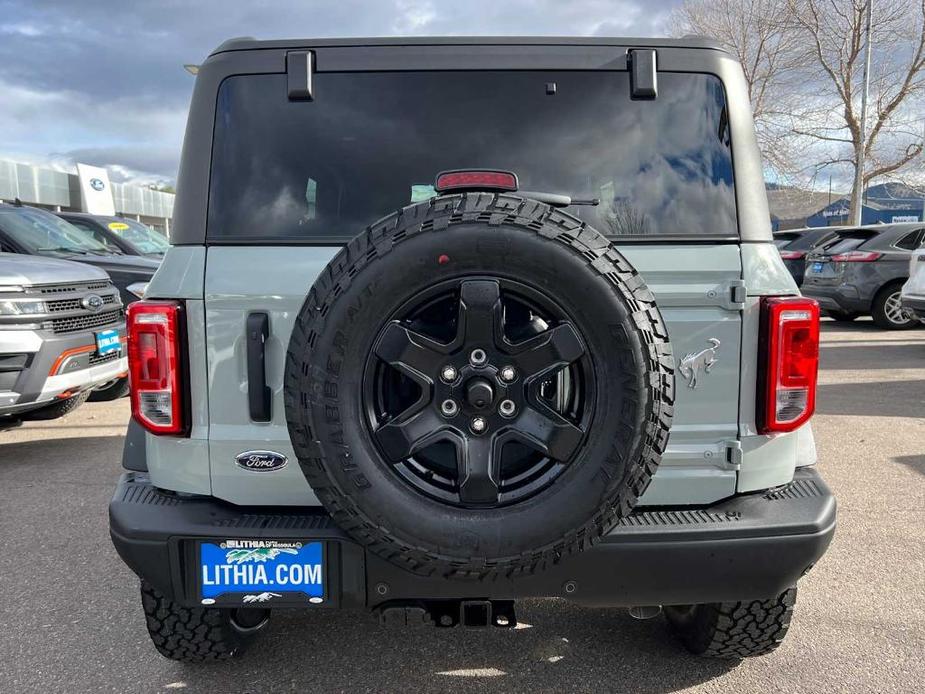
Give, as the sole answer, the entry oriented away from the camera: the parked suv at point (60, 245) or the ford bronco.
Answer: the ford bronco

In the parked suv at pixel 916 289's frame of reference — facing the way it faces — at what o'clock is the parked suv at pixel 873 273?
the parked suv at pixel 873 273 is roughly at 10 o'clock from the parked suv at pixel 916 289.

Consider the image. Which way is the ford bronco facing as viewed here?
away from the camera

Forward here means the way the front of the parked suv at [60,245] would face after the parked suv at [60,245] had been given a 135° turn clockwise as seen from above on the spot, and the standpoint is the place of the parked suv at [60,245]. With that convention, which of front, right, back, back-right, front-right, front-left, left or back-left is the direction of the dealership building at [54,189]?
right

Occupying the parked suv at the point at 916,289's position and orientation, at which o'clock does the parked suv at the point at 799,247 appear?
the parked suv at the point at 799,247 is roughly at 10 o'clock from the parked suv at the point at 916,289.

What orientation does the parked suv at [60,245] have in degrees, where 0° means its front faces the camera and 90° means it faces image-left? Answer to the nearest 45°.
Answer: approximately 315°

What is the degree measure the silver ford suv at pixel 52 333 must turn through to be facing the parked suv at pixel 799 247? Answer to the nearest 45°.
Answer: approximately 45° to its left

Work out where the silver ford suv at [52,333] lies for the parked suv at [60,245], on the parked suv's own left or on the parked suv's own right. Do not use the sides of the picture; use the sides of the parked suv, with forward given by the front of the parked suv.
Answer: on the parked suv's own right

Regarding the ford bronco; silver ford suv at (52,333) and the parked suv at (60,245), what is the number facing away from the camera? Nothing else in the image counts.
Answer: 1

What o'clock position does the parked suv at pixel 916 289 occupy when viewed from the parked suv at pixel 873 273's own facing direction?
the parked suv at pixel 916 289 is roughly at 4 o'clock from the parked suv at pixel 873 273.

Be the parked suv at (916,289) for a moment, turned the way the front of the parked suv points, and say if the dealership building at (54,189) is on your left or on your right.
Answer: on your left

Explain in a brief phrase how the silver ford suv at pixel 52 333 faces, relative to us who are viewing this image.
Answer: facing the viewer and to the right of the viewer

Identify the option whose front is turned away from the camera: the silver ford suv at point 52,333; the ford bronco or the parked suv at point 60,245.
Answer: the ford bronco

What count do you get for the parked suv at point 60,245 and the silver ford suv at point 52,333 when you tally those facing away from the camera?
0

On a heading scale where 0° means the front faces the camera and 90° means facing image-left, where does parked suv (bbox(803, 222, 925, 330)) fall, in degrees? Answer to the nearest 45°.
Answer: approximately 225°
